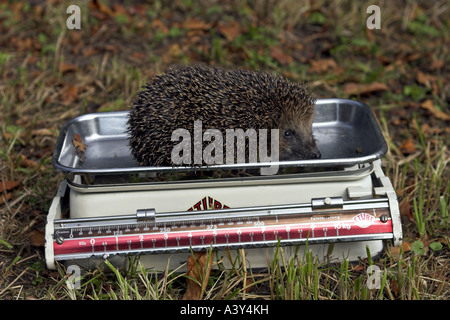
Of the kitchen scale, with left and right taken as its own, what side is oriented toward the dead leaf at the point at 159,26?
back

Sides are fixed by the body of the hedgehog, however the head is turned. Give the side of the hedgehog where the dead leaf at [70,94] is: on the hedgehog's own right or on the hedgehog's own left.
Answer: on the hedgehog's own left

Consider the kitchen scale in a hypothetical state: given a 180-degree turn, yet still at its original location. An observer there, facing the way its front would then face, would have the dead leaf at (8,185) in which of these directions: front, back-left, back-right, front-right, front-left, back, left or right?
front-left

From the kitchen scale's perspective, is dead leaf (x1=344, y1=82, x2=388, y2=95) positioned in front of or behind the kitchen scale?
behind

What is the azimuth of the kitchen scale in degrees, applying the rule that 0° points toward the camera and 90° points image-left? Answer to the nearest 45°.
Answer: approximately 0°

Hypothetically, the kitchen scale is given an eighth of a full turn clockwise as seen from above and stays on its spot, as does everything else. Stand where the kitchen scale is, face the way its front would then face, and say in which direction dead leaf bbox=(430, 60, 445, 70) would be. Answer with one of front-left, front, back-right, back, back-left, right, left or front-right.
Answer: back

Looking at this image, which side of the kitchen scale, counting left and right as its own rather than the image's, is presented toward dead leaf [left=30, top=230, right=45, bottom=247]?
right

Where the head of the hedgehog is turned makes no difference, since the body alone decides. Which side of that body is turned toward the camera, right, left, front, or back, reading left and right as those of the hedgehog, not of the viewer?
right

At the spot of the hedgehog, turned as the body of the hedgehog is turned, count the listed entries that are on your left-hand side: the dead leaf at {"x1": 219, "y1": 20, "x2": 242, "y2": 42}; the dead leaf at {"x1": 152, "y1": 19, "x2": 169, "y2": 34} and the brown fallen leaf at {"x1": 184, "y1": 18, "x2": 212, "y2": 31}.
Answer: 3

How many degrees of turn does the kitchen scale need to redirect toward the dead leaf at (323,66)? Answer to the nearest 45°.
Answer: approximately 180°

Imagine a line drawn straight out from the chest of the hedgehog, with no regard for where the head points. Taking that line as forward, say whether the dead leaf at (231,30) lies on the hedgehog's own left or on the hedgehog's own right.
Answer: on the hedgehog's own left

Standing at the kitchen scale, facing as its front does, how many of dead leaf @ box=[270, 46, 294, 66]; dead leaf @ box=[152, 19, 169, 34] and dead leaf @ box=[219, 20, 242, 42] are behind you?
3

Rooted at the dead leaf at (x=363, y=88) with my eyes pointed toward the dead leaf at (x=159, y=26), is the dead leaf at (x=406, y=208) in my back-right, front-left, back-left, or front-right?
back-left

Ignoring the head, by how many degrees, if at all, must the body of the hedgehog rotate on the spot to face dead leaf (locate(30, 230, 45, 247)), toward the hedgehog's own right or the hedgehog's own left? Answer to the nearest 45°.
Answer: approximately 180°

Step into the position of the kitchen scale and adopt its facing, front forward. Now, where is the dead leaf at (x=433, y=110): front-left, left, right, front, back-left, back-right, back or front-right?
back-left
